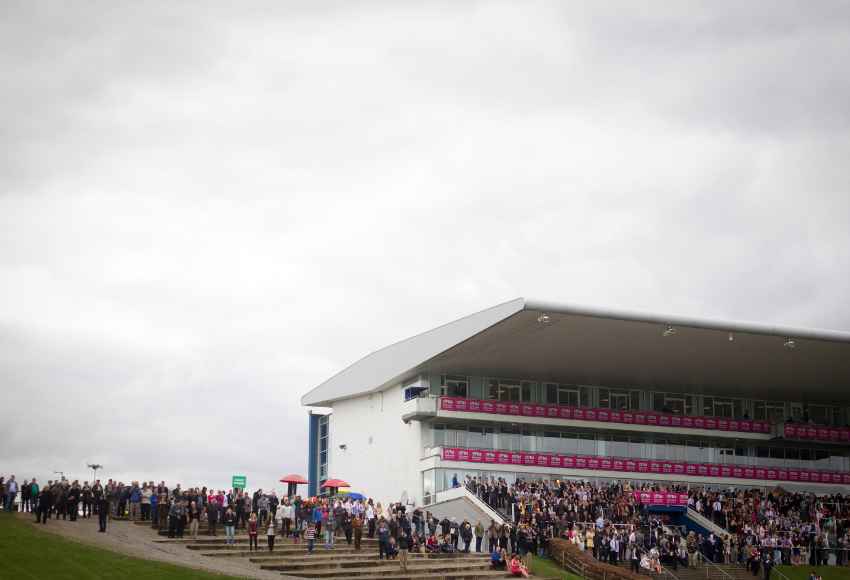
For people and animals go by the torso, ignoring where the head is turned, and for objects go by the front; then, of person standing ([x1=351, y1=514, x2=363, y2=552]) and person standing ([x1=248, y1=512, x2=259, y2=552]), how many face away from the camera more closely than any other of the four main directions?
0

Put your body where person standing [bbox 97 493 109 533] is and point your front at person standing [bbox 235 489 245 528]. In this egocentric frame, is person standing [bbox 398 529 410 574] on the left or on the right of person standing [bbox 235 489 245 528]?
right

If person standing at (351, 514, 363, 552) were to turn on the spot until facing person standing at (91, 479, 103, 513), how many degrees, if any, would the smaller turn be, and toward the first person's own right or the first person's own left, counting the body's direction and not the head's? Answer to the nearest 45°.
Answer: approximately 135° to the first person's own right

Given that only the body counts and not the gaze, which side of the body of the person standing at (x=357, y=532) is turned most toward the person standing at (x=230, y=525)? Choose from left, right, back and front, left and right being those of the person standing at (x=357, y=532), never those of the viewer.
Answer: right

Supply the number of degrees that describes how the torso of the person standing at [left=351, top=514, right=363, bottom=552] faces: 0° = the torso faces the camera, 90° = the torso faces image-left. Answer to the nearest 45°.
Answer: approximately 315°

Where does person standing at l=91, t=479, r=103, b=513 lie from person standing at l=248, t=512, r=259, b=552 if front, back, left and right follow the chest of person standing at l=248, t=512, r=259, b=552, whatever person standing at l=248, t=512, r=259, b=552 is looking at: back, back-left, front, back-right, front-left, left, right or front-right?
back

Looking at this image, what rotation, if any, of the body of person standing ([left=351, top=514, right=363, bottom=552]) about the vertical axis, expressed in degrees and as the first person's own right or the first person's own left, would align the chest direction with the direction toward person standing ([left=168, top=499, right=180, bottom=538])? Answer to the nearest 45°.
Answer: approximately 135° to the first person's own right

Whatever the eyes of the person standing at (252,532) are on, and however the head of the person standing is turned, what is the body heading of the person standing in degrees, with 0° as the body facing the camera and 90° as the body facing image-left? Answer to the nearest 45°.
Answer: approximately 315°
